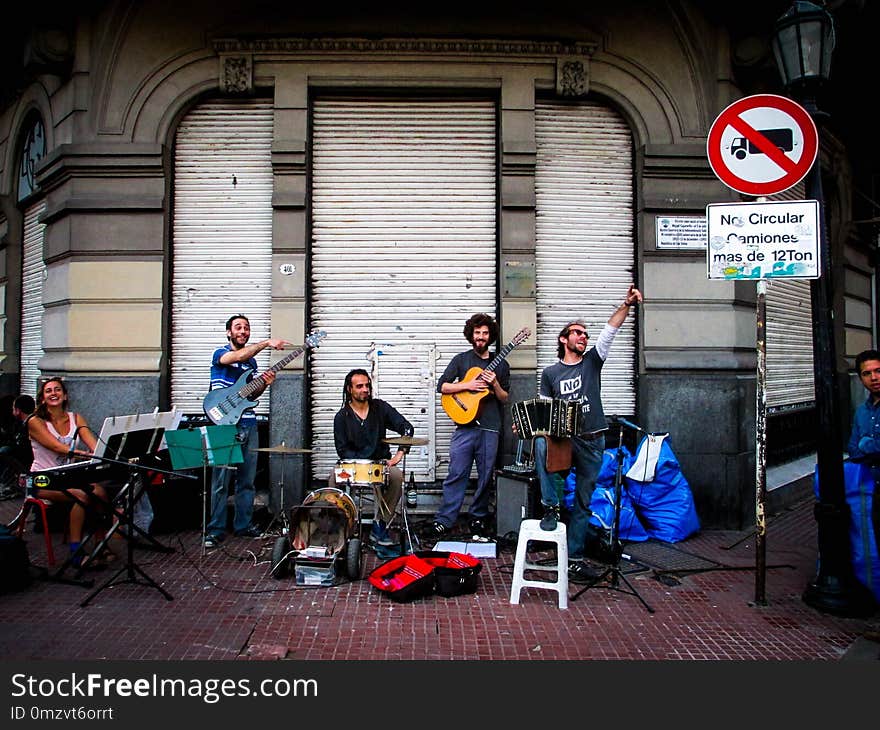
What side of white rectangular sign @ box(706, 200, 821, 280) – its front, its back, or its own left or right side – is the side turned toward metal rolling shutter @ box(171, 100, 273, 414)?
right

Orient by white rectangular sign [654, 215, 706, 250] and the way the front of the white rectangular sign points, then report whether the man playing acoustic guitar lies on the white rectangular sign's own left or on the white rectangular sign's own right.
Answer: on the white rectangular sign's own right

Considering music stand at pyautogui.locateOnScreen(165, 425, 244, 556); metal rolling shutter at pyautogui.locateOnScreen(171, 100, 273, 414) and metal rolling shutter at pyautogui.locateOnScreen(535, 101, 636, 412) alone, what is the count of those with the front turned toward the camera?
2

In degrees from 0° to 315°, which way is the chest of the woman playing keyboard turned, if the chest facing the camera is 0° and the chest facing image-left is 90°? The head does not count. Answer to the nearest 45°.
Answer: approximately 315°
